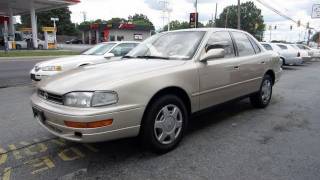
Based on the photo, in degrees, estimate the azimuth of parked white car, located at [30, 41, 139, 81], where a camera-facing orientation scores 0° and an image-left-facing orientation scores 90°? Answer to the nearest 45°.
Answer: approximately 45°

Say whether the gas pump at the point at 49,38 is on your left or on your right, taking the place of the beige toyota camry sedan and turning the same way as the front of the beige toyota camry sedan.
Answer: on your right

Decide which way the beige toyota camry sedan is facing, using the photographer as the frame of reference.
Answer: facing the viewer and to the left of the viewer

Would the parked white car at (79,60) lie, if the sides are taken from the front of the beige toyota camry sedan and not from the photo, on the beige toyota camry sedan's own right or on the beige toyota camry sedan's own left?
on the beige toyota camry sedan's own right

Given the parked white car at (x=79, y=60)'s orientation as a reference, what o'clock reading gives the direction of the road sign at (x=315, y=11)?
The road sign is roughly at 6 o'clock from the parked white car.

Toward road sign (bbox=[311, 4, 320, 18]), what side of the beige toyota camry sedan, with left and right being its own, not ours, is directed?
back

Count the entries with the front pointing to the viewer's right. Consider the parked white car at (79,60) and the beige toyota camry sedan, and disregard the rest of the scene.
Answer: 0

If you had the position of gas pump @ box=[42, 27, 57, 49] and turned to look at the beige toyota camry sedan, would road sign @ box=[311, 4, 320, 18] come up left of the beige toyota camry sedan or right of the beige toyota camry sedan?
left

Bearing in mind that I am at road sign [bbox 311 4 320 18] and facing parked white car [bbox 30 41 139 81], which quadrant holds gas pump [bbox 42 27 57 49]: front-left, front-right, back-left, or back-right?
front-right

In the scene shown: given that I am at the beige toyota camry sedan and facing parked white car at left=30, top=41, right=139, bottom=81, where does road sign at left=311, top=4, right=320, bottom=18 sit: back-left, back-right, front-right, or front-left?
front-right

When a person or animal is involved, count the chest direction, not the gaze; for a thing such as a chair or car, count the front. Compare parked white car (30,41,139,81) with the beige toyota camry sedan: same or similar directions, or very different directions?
same or similar directions
